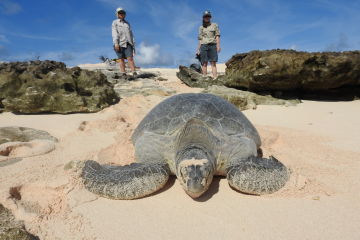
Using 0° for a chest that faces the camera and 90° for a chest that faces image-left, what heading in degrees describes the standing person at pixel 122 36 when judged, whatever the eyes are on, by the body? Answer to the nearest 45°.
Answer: approximately 0°

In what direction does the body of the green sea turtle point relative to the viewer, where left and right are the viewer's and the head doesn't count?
facing the viewer

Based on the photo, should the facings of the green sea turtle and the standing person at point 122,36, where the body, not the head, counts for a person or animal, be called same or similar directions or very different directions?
same or similar directions

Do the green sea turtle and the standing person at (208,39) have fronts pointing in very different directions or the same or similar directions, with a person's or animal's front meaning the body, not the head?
same or similar directions

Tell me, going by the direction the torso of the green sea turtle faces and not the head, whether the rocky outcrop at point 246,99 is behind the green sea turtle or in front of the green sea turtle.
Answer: behind

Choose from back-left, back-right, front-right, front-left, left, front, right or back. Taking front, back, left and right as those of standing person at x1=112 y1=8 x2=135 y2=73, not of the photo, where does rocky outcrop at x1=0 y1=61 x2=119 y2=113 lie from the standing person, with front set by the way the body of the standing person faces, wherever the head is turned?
front-right

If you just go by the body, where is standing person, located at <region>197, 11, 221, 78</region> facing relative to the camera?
toward the camera

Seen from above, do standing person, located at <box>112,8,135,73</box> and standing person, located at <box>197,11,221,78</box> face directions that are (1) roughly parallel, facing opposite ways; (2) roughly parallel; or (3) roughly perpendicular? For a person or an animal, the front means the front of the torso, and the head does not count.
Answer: roughly parallel

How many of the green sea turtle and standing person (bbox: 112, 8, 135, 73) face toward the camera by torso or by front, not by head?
2

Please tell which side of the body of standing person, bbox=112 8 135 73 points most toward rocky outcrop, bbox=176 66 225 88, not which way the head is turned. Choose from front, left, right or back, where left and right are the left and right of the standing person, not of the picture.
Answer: left
